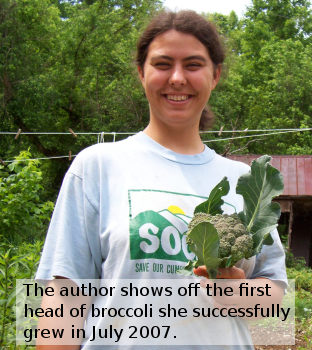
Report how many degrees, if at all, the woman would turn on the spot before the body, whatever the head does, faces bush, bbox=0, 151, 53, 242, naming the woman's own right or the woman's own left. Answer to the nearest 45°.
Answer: approximately 180°

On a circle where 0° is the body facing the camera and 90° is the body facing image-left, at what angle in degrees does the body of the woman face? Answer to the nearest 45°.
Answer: approximately 0°
